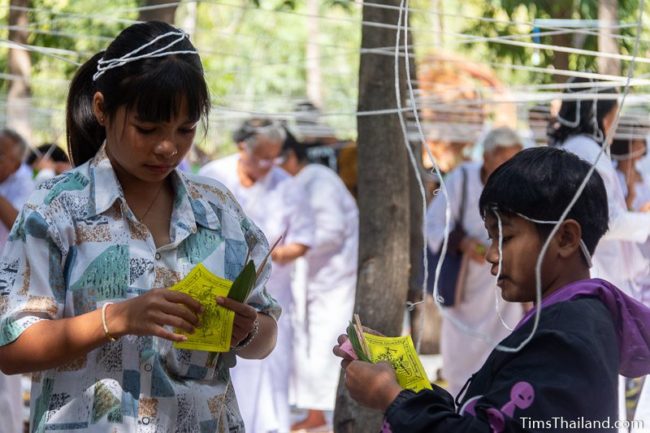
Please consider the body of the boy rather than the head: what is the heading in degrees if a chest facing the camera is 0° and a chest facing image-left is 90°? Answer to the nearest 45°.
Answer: approximately 90°

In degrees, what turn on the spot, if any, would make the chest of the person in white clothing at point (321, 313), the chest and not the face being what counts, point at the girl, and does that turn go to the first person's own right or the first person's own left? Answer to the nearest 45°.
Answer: approximately 90° to the first person's own left

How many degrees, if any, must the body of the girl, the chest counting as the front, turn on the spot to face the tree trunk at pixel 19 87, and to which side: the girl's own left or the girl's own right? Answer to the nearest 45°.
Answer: approximately 135° to the girl's own left

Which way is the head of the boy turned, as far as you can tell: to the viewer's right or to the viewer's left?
to the viewer's left

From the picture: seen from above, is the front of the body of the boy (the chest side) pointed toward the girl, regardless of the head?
yes

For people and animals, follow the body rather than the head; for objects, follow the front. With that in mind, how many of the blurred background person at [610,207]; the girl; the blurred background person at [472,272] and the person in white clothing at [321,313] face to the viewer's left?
1

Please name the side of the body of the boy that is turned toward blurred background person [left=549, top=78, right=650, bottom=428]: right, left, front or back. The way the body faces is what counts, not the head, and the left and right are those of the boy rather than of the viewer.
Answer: right

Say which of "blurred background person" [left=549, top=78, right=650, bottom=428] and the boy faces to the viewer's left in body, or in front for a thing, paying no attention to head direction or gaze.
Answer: the boy

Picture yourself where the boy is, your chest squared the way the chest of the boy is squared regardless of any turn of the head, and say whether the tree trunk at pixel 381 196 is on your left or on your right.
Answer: on your right
